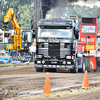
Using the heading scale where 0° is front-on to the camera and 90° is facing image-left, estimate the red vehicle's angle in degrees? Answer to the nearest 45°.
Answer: approximately 0°

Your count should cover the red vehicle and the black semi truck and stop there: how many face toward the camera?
2

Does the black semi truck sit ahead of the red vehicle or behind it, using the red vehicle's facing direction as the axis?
ahead

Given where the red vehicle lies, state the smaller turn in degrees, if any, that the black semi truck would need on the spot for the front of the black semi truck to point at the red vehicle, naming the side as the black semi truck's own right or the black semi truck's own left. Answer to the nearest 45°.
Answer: approximately 135° to the black semi truck's own left
